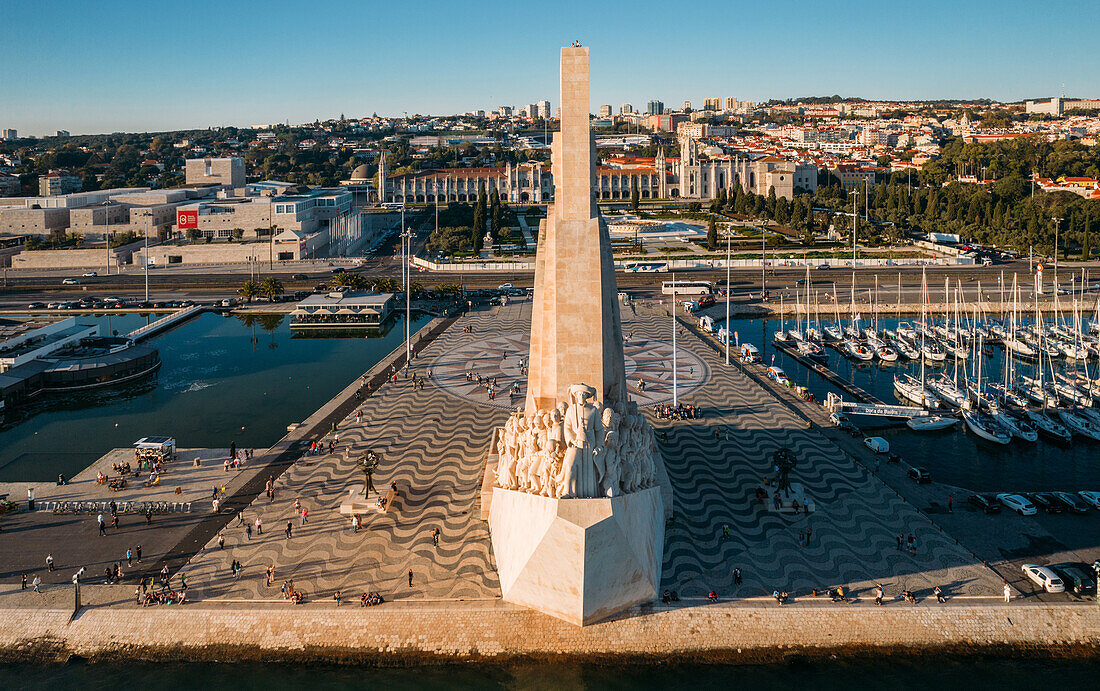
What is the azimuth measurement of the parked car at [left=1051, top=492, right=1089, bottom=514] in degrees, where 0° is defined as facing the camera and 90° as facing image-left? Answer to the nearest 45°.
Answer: approximately 135°

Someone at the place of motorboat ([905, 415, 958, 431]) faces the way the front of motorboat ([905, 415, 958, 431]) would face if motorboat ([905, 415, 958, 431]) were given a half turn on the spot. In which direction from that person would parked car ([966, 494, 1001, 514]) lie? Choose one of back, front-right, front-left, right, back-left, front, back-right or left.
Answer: left

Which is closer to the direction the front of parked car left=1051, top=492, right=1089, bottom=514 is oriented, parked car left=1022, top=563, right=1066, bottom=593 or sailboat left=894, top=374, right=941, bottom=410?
the sailboat

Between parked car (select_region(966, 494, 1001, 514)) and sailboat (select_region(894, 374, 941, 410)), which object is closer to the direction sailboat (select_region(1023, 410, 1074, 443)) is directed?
the parked car

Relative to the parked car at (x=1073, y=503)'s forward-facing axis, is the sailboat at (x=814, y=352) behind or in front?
in front

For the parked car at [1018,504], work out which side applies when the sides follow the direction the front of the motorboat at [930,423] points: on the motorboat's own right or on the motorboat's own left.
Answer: on the motorboat's own right

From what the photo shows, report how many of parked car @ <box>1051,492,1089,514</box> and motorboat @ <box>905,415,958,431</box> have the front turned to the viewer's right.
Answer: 1

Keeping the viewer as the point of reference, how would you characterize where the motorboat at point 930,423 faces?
facing to the right of the viewer

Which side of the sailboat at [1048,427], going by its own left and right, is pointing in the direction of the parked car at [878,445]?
right

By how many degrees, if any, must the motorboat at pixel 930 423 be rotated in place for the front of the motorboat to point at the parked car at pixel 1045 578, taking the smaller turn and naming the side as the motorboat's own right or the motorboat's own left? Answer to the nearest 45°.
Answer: approximately 90° to the motorboat's own right

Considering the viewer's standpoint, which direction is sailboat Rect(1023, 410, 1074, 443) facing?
facing the viewer and to the right of the viewer

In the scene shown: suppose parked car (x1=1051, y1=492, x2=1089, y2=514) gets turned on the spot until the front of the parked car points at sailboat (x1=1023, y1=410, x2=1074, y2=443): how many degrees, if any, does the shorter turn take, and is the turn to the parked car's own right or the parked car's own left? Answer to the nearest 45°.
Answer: approximately 45° to the parked car's own right

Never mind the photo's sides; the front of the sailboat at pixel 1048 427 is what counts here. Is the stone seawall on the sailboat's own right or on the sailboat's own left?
on the sailboat's own right
